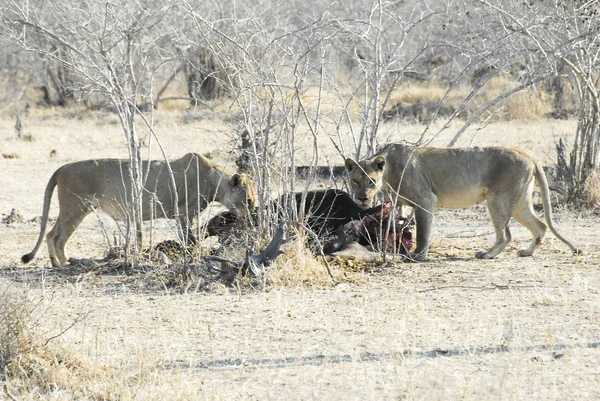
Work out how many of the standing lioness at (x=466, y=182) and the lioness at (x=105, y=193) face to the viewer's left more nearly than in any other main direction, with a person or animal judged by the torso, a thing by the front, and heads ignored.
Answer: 1

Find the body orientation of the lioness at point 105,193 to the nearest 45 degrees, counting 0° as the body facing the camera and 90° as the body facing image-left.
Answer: approximately 270°

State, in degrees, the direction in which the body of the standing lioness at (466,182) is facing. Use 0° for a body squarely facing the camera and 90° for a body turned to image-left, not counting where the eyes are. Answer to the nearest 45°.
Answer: approximately 90°

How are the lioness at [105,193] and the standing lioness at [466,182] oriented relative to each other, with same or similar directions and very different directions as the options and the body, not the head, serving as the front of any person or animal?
very different directions

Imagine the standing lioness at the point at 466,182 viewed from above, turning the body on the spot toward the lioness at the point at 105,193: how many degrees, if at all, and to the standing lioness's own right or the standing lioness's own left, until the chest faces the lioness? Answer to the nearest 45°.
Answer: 0° — it already faces it

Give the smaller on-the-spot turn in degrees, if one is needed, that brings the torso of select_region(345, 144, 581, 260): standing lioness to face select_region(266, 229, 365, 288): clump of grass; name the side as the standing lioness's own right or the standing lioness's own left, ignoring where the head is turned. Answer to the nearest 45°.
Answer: approximately 45° to the standing lioness's own left

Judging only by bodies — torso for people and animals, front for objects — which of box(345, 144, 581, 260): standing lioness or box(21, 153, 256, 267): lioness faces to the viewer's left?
the standing lioness

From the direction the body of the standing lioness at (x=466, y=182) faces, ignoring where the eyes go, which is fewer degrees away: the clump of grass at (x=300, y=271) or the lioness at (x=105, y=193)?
the lioness

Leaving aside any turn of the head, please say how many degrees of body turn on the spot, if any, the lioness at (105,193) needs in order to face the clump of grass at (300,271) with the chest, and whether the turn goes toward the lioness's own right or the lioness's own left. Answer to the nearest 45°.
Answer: approximately 45° to the lioness's own right

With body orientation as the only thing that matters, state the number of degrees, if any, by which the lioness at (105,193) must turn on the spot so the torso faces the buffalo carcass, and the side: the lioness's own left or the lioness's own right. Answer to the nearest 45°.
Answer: approximately 45° to the lioness's own right
